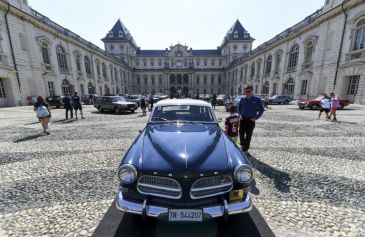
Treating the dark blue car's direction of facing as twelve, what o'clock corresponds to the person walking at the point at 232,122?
The person walking is roughly at 7 o'clock from the dark blue car.

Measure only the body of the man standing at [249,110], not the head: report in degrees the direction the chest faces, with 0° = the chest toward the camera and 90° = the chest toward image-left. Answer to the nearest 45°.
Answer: approximately 0°

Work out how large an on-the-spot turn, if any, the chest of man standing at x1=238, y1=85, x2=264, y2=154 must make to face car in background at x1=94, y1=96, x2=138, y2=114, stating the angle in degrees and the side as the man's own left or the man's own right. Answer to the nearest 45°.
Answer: approximately 135° to the man's own right

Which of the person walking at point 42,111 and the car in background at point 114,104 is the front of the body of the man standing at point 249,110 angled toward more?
the person walking

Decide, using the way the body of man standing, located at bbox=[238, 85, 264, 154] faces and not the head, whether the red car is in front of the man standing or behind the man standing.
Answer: behind

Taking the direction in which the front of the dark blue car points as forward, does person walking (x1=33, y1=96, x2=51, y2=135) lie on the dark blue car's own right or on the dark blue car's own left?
on the dark blue car's own right

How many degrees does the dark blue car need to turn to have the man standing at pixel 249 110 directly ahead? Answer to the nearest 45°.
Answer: approximately 135° to its left
